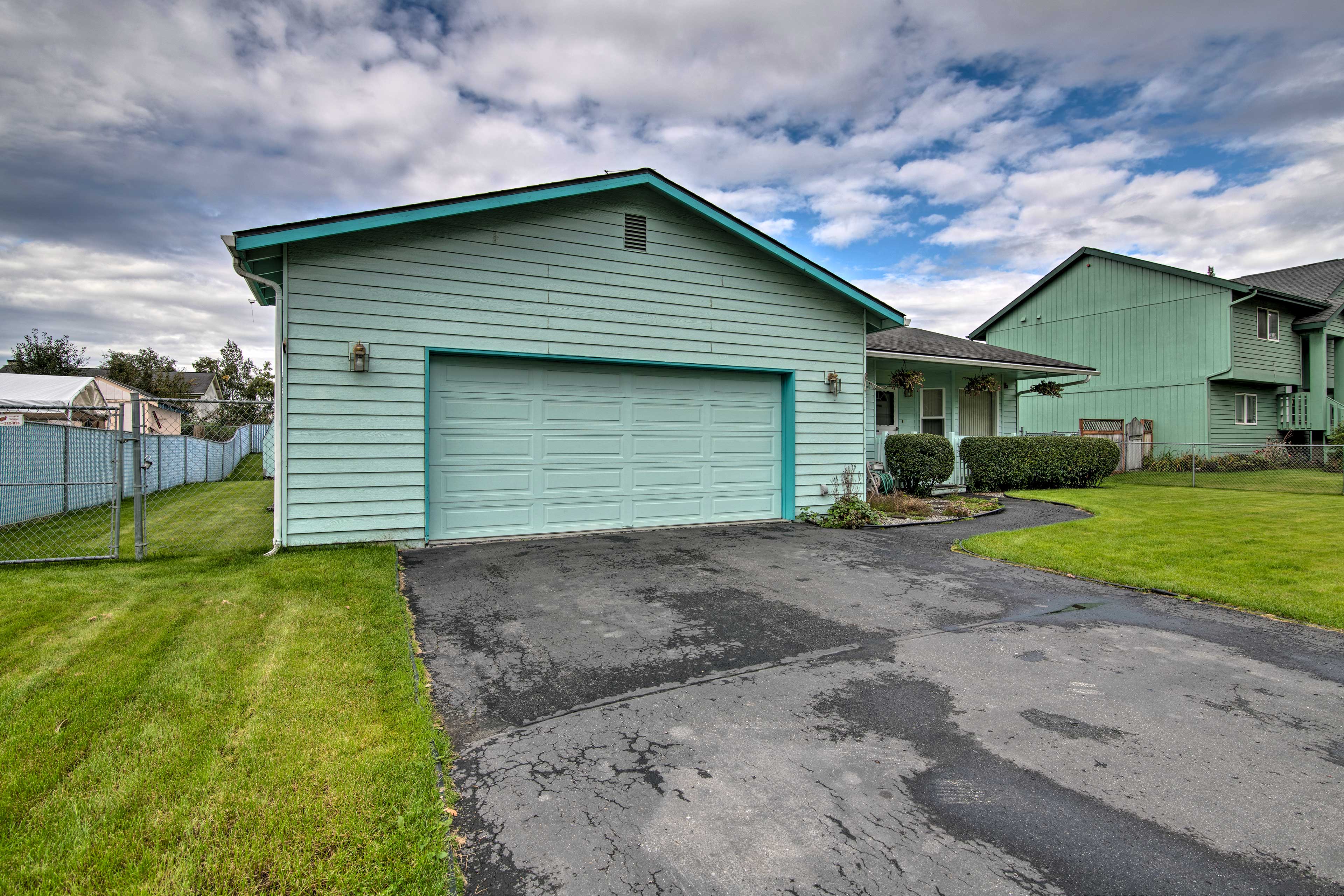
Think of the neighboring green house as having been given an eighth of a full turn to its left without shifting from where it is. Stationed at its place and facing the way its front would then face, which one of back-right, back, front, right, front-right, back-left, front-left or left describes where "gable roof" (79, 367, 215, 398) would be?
back

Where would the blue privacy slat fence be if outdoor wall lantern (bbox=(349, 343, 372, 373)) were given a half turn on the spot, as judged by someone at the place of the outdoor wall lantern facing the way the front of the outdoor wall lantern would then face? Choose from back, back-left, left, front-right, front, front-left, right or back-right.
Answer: front-left

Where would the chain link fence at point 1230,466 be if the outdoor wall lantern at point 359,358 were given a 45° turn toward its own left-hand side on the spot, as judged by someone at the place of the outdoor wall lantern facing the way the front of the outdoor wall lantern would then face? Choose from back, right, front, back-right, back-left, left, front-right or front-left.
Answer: front-left

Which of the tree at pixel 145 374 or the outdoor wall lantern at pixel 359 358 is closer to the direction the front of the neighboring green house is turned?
the outdoor wall lantern

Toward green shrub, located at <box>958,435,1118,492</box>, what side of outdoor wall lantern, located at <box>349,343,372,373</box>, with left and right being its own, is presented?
left

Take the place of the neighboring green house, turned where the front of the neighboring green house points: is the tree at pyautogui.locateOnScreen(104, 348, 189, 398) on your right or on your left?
on your right

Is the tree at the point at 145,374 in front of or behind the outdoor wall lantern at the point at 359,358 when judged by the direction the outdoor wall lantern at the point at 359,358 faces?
behind

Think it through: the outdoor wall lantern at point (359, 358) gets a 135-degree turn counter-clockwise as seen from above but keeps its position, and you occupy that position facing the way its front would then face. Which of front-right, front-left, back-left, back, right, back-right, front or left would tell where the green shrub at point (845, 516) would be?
front-right

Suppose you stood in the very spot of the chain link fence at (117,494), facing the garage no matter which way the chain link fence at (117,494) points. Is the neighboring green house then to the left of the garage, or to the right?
left

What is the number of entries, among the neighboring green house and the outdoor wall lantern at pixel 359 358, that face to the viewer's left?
0

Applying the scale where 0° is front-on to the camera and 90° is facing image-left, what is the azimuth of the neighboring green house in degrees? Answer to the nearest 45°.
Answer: approximately 315°

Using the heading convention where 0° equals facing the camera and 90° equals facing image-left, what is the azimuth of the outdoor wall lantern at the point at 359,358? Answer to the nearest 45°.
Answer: approximately 0°

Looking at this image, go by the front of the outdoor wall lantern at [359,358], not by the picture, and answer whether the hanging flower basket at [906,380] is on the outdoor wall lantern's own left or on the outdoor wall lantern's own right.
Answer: on the outdoor wall lantern's own left

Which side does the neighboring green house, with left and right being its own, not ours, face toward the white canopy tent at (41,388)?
right

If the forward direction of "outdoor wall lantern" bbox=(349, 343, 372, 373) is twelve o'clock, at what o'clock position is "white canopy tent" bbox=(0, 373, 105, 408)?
The white canopy tent is roughly at 5 o'clock from the outdoor wall lantern.
